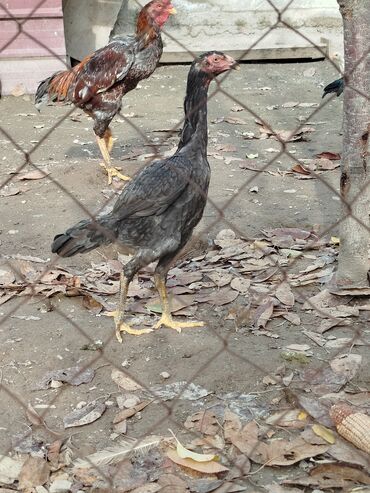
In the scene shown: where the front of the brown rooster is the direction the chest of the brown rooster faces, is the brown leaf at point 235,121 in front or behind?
in front

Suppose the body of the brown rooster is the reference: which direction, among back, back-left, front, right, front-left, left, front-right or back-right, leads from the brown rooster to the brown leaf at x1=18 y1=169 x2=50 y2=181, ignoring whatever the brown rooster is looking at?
back-right

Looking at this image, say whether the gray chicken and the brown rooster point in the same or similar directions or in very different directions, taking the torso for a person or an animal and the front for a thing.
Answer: same or similar directions

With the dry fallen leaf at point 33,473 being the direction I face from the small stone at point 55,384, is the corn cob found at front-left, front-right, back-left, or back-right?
front-left

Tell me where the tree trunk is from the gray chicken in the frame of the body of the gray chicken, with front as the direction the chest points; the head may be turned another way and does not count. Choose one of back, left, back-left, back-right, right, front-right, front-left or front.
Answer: front

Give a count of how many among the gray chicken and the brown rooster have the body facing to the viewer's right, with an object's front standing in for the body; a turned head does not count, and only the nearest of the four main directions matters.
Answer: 2

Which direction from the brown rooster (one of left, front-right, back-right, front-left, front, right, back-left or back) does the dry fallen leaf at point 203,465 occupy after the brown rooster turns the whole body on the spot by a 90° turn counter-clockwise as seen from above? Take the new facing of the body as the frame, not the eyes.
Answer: back

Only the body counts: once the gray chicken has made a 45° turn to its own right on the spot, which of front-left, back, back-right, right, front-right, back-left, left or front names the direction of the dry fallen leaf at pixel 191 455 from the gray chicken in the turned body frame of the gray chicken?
front-right

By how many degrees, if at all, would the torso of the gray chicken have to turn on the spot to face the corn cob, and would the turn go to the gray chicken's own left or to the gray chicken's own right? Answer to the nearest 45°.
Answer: approximately 45° to the gray chicken's own right

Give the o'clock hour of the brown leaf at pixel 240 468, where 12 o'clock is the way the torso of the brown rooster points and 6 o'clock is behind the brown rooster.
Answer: The brown leaf is roughly at 3 o'clock from the brown rooster.

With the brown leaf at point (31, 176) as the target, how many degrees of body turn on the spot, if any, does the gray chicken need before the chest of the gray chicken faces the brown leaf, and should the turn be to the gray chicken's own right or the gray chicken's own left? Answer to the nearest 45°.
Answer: approximately 135° to the gray chicken's own left

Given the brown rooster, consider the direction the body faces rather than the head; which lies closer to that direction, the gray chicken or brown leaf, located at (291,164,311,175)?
the brown leaf

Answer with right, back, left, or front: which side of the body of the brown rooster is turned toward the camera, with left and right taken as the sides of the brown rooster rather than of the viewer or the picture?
right

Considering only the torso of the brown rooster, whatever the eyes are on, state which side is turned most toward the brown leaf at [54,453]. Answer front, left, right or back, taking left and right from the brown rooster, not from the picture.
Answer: right

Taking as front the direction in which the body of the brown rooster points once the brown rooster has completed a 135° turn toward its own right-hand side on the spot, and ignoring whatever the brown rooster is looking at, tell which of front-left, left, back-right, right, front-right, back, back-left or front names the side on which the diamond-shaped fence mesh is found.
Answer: front-left

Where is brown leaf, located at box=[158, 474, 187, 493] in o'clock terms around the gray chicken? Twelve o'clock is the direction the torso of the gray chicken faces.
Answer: The brown leaf is roughly at 3 o'clock from the gray chicken.

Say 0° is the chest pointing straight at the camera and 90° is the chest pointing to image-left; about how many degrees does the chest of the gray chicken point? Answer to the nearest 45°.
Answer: approximately 270°

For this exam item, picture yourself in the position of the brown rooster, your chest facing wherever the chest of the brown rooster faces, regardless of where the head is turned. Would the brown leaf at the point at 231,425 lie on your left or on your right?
on your right
